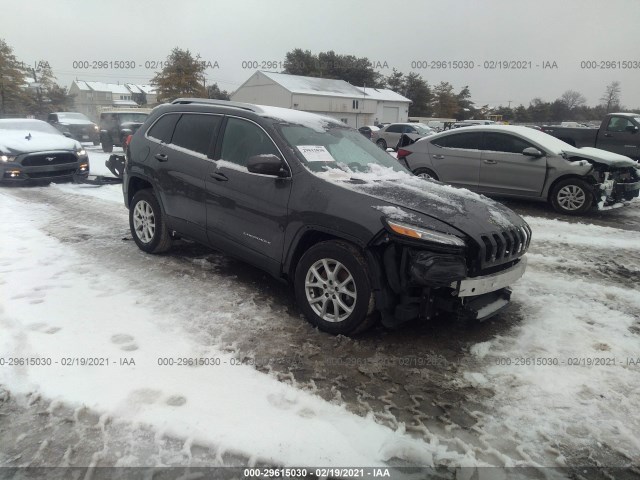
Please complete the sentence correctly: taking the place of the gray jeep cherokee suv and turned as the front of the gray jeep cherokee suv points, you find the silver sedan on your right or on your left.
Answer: on your left

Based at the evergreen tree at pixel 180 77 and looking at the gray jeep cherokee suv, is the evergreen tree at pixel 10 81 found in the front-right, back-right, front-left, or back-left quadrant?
back-right

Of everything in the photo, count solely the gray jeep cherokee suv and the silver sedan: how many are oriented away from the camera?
0

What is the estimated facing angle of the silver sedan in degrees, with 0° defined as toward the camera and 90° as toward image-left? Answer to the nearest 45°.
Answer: approximately 315°

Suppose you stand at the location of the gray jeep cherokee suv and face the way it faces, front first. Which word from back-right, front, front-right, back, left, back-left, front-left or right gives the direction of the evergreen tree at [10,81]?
back

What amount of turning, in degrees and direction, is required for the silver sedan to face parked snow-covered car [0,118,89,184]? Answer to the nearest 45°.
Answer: approximately 135° to its right

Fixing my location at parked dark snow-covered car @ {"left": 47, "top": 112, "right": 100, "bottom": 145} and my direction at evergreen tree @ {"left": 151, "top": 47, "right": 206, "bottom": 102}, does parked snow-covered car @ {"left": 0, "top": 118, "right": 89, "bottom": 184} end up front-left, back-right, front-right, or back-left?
back-right

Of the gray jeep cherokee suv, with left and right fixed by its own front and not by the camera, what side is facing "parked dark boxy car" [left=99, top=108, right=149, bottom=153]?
back

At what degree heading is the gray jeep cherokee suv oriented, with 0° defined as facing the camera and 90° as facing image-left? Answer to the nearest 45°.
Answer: approximately 315°

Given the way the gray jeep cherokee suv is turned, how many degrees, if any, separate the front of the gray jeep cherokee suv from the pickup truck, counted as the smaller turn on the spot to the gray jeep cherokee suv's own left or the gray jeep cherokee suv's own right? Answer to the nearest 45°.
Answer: approximately 90° to the gray jeep cherokee suv's own left

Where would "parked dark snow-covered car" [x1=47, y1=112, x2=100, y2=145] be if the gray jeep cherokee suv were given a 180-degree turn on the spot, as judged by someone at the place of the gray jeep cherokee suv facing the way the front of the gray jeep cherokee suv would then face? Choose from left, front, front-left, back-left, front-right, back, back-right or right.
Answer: front
